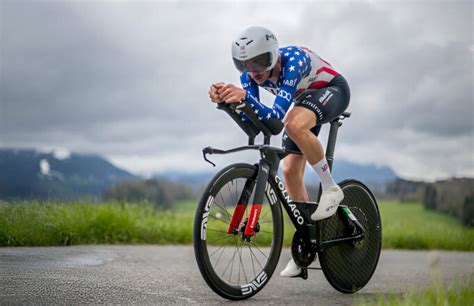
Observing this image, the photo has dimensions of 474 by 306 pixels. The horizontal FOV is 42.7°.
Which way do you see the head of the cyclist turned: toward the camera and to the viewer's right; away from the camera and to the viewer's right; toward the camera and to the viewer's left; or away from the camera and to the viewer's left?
toward the camera and to the viewer's left

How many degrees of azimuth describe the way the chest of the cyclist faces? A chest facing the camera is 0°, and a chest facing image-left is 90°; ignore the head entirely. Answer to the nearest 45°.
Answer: approximately 45°
